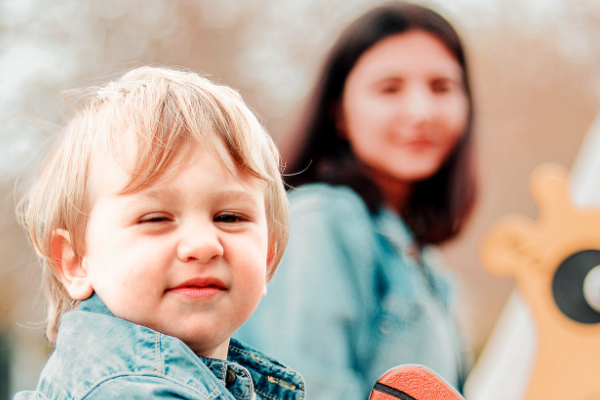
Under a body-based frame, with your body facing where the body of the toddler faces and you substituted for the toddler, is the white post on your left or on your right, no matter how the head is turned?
on your left

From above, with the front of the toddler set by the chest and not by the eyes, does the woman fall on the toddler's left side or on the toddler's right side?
on the toddler's left side

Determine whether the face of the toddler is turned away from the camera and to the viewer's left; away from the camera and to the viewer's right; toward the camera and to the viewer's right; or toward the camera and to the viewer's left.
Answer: toward the camera and to the viewer's right

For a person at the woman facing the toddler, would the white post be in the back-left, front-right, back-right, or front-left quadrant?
back-left

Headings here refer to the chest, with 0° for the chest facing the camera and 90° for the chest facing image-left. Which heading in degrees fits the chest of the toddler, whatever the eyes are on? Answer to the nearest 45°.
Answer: approximately 315°

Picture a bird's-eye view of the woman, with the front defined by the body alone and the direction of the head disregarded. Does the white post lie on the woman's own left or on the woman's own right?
on the woman's own left

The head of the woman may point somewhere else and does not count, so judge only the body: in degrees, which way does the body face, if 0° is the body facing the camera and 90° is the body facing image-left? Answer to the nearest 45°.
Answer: approximately 315°
